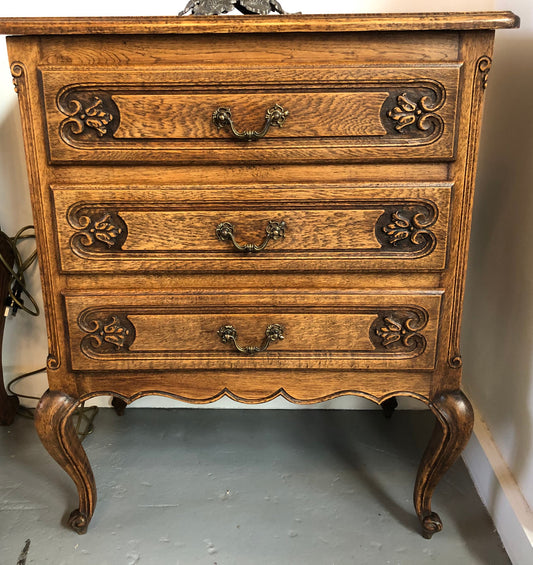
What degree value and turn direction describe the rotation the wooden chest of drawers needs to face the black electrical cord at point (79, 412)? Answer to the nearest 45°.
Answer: approximately 135° to its right

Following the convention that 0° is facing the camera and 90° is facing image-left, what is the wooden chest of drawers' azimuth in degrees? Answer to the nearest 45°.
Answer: approximately 0°

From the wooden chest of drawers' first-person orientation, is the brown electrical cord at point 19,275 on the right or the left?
on its right
